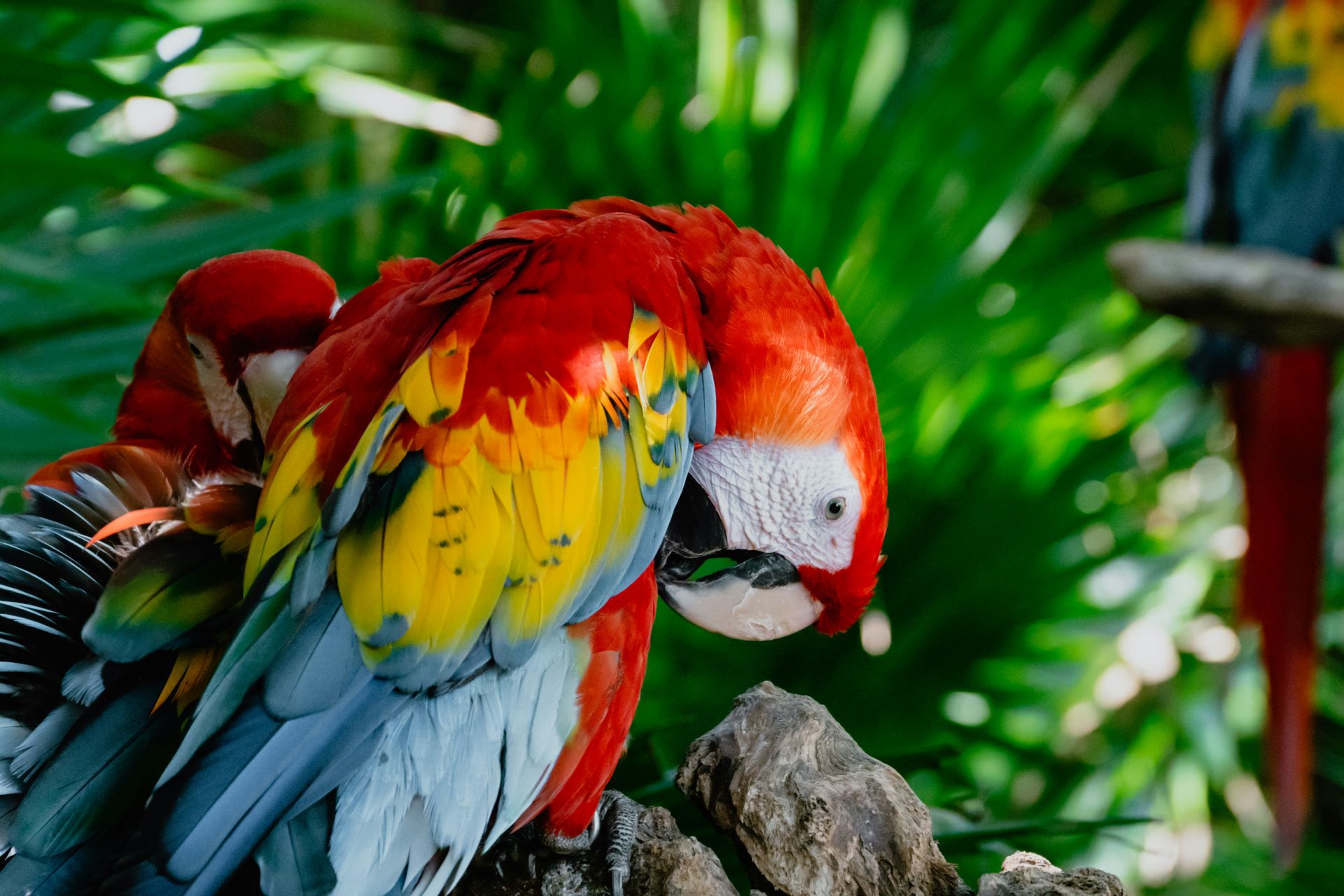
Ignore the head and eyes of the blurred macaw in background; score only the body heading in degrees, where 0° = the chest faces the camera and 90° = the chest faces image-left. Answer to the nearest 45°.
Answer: approximately 180°

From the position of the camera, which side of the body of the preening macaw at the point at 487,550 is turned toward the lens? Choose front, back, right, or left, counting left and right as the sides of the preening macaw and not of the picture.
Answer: right

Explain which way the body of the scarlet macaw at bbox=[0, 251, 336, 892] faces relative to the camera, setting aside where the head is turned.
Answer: to the viewer's right

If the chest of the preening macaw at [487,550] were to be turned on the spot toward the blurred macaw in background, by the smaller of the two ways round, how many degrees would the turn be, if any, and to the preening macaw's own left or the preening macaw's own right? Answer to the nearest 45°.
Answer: approximately 45° to the preening macaw's own left

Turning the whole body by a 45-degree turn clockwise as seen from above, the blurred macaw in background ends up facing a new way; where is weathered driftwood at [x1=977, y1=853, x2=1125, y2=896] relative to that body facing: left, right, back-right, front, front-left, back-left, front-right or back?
back-right

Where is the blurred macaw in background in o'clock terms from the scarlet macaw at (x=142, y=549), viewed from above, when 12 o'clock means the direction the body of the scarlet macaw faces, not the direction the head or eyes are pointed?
The blurred macaw in background is roughly at 12 o'clock from the scarlet macaw.
